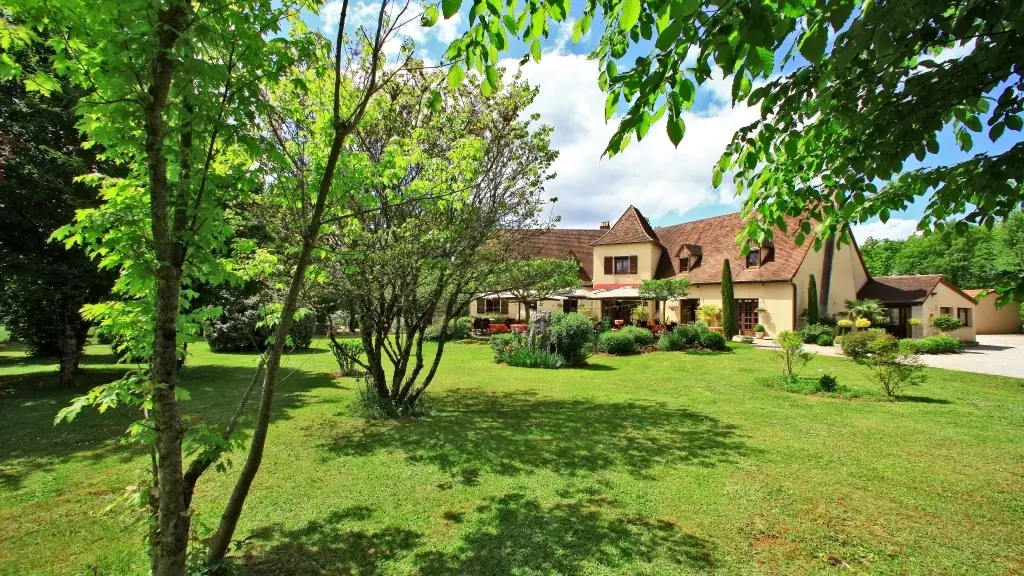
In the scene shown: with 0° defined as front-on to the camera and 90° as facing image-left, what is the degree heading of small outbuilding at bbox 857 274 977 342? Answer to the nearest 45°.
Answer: approximately 45°

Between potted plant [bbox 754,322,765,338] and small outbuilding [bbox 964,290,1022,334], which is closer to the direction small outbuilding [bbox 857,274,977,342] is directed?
the potted plant

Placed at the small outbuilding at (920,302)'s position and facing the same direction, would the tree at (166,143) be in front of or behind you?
in front

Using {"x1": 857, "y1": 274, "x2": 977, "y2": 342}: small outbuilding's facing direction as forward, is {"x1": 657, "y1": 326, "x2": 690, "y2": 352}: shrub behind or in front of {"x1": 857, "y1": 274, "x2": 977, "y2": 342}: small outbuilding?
in front

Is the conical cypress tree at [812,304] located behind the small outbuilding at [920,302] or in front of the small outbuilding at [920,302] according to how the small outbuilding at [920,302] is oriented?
in front

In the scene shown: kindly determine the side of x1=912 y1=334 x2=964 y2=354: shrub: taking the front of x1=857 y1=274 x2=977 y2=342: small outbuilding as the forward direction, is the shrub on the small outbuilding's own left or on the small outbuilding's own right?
on the small outbuilding's own left
